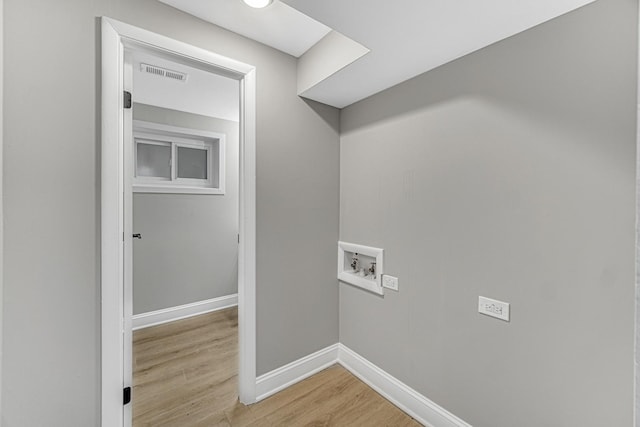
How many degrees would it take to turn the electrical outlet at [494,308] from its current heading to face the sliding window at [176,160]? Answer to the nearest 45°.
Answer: approximately 45° to its right

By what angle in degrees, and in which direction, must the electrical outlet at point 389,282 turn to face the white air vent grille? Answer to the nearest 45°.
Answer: approximately 45° to its right

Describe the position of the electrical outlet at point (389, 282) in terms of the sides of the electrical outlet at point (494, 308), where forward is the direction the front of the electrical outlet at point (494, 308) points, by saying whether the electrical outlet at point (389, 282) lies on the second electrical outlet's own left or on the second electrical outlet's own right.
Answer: on the second electrical outlet's own right

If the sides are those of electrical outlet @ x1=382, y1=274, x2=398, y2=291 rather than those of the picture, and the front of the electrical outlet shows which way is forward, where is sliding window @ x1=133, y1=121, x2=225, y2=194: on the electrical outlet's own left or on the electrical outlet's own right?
on the electrical outlet's own right

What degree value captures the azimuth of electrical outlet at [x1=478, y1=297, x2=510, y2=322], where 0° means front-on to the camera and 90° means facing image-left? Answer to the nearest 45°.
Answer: approximately 45°

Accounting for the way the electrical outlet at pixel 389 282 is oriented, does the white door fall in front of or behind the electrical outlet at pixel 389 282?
in front

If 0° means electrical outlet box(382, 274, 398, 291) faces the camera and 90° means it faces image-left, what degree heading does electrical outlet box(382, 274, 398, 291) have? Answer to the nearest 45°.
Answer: approximately 45°

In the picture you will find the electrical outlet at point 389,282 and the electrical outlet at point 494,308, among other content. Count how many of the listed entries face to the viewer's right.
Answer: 0

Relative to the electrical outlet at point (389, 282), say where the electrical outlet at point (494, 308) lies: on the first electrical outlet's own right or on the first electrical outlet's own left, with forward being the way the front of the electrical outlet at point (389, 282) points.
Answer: on the first electrical outlet's own left

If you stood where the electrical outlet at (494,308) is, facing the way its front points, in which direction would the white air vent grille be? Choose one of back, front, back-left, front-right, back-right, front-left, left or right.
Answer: front-right

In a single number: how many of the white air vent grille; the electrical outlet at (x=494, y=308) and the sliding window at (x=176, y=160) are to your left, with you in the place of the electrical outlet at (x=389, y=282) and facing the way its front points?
1

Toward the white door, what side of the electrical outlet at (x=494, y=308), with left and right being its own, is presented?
front
